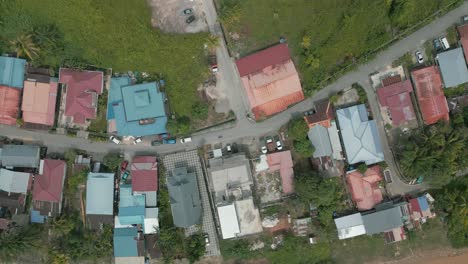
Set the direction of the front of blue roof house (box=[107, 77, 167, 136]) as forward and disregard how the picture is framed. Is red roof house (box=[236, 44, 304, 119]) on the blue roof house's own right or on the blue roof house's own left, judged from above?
on the blue roof house's own left

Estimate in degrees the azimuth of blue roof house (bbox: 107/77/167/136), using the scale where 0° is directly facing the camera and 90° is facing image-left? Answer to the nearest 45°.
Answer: approximately 0°

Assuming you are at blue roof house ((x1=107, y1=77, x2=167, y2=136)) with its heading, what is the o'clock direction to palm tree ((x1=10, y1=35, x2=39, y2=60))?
The palm tree is roughly at 3 o'clock from the blue roof house.

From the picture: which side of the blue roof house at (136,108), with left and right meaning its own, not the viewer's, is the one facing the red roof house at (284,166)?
left

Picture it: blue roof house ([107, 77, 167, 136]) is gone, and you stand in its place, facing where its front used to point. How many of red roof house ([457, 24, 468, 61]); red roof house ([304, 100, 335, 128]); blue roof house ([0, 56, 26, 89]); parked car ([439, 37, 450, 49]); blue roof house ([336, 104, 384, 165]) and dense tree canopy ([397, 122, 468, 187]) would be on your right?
1

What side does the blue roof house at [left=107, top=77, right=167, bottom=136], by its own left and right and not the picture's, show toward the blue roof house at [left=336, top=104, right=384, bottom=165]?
left

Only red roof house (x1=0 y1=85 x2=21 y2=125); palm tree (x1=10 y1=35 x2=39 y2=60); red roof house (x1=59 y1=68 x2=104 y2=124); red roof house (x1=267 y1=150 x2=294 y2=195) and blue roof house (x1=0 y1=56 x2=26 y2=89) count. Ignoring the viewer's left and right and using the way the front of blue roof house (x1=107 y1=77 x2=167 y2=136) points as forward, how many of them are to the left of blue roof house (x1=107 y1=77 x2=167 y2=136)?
1
